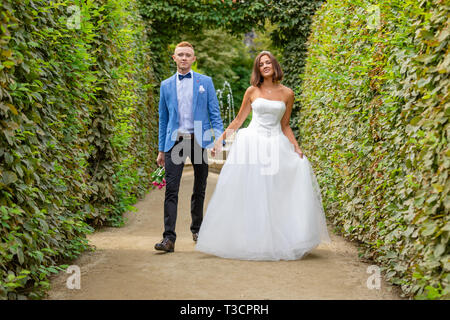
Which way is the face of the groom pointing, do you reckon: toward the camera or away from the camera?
toward the camera

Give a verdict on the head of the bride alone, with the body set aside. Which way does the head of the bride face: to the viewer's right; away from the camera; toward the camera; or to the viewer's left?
toward the camera

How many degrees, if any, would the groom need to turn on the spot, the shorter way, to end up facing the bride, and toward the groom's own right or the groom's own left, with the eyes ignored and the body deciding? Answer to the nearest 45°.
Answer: approximately 45° to the groom's own left

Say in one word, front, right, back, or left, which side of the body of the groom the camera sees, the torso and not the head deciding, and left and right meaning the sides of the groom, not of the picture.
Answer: front

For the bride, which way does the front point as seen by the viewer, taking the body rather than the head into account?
toward the camera

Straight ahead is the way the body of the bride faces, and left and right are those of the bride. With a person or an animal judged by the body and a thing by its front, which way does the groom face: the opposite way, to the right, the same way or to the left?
the same way

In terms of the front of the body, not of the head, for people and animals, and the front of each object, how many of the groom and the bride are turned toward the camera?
2

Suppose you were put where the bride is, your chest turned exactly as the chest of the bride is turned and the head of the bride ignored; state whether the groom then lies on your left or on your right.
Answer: on your right
